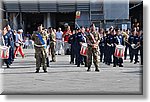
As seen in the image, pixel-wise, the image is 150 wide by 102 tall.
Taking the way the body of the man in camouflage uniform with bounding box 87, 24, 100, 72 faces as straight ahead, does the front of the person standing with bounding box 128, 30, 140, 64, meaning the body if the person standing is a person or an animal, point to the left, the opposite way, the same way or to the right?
the same way

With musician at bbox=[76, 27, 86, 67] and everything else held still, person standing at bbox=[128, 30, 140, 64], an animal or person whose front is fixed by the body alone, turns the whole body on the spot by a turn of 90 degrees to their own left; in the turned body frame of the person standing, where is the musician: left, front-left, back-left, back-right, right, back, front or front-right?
back-right

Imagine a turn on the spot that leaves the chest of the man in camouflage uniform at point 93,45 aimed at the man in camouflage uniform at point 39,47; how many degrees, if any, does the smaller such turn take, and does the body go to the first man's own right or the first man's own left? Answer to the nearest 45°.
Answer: approximately 90° to the first man's own right

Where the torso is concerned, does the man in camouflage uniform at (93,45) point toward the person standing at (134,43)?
no

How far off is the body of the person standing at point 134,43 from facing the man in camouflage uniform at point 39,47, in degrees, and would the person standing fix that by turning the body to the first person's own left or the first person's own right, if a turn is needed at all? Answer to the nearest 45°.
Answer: approximately 45° to the first person's own right

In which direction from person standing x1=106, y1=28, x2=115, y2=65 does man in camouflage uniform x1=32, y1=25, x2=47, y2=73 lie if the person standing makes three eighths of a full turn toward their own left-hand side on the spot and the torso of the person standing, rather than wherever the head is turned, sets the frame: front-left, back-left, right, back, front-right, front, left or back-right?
back-left

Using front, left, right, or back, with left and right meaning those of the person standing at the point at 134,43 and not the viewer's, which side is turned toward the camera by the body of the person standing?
front

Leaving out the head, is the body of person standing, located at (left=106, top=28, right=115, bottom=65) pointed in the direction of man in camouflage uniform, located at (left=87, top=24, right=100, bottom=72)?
no

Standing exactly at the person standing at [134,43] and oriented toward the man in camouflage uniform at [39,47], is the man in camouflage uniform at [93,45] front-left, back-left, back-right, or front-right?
front-left

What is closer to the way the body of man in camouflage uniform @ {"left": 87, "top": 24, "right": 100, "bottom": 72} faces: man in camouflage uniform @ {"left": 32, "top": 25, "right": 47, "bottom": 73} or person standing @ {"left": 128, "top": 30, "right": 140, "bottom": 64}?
the man in camouflage uniform

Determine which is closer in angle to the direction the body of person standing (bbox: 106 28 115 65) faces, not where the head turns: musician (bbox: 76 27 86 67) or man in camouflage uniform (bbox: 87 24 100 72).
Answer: the man in camouflage uniform

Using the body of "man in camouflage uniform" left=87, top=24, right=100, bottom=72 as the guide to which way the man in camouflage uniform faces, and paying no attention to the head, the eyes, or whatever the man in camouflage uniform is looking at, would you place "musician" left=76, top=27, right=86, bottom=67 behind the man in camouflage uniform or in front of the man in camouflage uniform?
behind

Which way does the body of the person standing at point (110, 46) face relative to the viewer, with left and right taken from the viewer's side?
facing the viewer and to the right of the viewer

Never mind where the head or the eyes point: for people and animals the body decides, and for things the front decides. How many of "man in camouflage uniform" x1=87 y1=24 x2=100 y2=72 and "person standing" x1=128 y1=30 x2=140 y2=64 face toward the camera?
2

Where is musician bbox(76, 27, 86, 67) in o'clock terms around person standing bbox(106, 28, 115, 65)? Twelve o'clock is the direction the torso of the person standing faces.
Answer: The musician is roughly at 4 o'clock from the person standing.

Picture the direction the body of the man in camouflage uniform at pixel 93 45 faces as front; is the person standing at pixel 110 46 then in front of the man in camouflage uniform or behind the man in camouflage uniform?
behind
